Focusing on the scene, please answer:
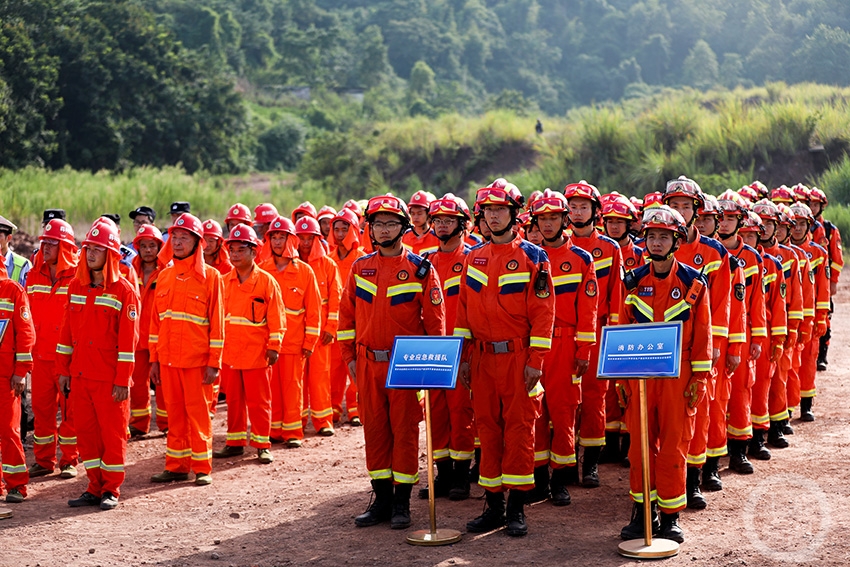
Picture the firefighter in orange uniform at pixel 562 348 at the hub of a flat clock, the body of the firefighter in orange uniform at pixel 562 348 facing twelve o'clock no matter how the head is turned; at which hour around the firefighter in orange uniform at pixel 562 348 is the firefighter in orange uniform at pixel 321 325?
the firefighter in orange uniform at pixel 321 325 is roughly at 3 o'clock from the firefighter in orange uniform at pixel 562 348.

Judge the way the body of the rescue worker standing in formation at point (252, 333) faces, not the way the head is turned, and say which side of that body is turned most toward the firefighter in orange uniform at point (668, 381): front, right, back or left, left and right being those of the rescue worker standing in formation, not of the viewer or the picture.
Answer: left

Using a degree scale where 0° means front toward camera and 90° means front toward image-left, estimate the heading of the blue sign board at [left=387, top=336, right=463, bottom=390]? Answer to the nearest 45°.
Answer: approximately 0°

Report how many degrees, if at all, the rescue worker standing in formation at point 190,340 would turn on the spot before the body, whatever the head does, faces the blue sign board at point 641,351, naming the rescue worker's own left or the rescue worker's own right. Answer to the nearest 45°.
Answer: approximately 90° to the rescue worker's own left

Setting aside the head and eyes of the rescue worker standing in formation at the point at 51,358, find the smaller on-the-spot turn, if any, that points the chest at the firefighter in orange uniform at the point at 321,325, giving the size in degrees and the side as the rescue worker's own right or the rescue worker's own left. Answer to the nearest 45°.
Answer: approximately 135° to the rescue worker's own left
